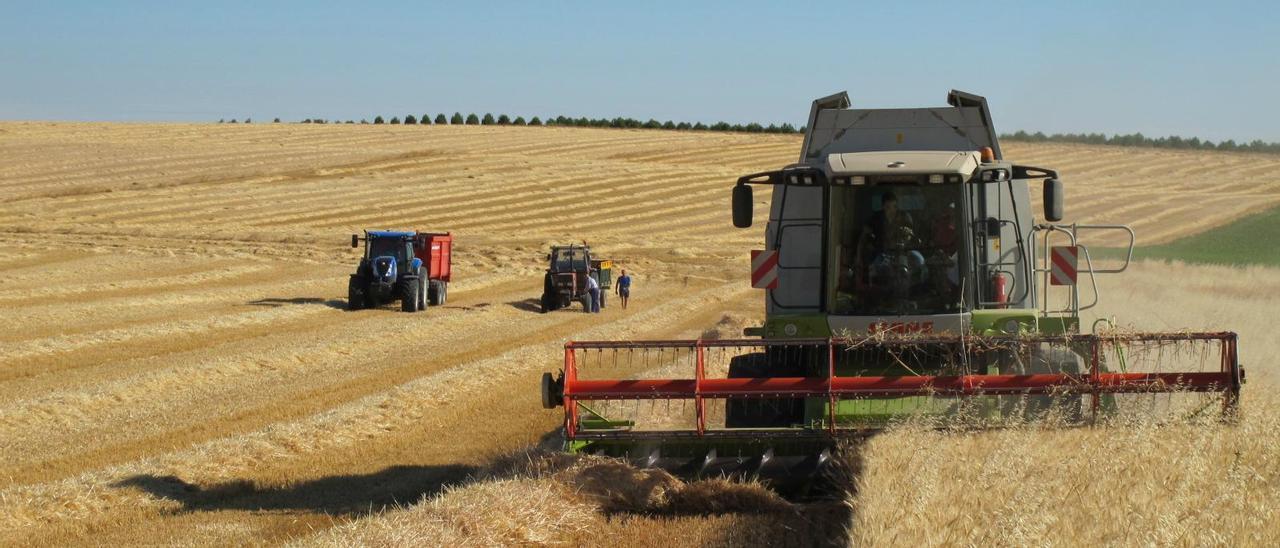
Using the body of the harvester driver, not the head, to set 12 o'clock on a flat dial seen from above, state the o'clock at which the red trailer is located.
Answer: The red trailer is roughly at 5 o'clock from the harvester driver.

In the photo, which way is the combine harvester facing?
toward the camera

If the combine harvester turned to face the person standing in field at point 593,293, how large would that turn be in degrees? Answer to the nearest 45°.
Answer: approximately 180°

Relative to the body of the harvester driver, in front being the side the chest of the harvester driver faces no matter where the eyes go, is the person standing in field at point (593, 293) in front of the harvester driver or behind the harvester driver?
behind

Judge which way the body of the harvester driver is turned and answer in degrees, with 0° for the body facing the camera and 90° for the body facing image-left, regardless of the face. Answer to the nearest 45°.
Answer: approximately 0°

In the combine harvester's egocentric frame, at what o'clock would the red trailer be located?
The red trailer is roughly at 5 o'clock from the combine harvester.
